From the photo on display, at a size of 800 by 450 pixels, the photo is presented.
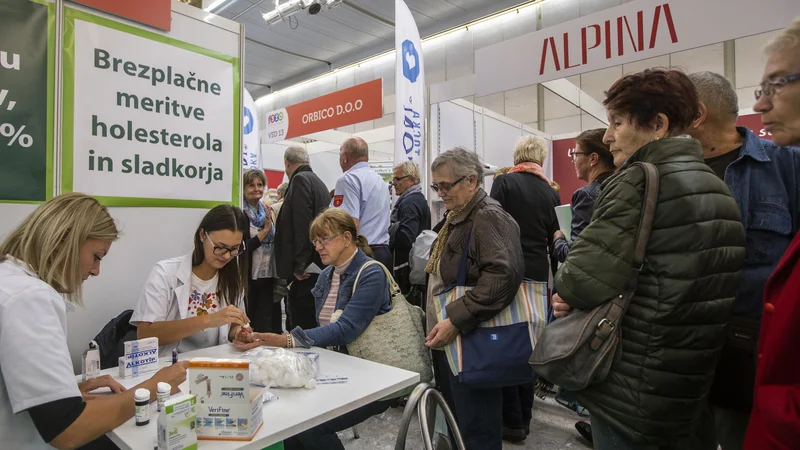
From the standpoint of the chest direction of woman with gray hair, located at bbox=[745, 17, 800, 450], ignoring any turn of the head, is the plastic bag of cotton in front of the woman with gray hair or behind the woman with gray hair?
in front

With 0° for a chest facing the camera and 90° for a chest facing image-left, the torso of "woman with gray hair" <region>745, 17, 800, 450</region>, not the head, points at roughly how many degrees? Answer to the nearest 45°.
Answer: approximately 90°

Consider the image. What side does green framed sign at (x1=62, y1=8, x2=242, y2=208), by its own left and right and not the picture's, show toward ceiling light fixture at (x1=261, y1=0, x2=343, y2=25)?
left

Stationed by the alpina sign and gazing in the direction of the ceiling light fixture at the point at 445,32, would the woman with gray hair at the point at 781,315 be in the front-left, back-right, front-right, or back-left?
back-left

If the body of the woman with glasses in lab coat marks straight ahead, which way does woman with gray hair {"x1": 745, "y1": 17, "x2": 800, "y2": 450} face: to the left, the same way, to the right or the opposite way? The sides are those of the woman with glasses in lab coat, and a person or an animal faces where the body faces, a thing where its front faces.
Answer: the opposite way

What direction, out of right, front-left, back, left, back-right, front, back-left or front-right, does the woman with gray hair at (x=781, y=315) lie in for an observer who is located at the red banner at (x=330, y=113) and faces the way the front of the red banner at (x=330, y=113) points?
front-left

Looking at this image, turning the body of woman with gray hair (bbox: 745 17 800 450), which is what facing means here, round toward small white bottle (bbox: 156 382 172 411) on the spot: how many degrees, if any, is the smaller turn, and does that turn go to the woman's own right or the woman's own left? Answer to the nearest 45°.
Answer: approximately 45° to the woman's own left

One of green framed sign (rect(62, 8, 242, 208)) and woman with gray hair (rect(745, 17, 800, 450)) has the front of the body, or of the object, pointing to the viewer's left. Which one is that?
the woman with gray hair

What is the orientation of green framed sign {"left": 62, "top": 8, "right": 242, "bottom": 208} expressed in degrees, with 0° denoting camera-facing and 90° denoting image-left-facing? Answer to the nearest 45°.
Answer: approximately 315°

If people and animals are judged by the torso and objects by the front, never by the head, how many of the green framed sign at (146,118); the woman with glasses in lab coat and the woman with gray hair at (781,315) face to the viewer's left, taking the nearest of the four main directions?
1

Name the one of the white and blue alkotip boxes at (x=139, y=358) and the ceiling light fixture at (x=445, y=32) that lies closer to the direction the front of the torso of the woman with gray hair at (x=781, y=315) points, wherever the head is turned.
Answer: the white and blue alkotip boxes

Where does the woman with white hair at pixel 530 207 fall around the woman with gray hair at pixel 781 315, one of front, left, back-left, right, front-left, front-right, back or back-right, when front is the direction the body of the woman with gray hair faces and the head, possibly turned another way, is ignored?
front-right

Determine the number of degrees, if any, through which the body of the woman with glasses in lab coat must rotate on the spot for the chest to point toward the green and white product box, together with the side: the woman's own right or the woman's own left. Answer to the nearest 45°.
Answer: approximately 45° to the woman's own right

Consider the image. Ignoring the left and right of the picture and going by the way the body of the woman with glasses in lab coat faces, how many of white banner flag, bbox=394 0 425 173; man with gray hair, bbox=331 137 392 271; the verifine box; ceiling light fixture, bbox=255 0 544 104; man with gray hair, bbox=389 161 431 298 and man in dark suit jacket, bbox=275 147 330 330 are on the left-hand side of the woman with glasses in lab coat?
5

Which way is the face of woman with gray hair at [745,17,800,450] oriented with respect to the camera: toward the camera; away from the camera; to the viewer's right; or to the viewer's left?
to the viewer's left

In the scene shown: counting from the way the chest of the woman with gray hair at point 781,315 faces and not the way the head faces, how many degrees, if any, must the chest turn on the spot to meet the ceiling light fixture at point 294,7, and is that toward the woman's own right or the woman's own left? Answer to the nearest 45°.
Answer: approximately 45° to the woman's own right

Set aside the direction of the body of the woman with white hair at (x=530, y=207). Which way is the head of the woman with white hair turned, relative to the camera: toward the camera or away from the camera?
away from the camera
